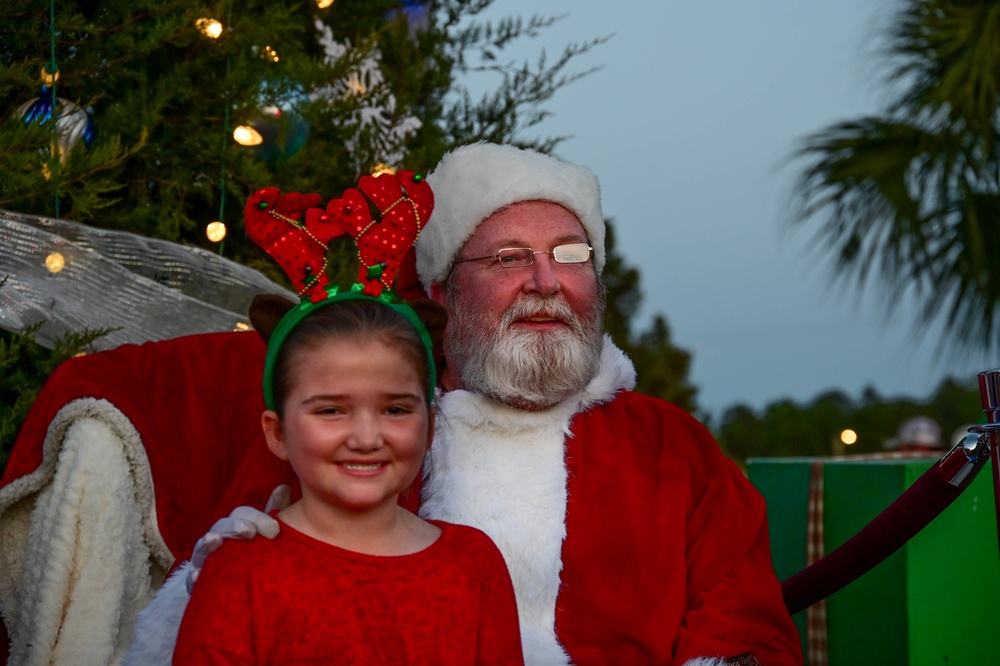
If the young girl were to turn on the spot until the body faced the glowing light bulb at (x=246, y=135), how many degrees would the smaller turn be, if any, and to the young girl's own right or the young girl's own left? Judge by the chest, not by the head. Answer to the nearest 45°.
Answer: approximately 180°

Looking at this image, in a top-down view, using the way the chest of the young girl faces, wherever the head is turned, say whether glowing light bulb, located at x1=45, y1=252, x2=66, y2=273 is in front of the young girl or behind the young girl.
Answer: behind

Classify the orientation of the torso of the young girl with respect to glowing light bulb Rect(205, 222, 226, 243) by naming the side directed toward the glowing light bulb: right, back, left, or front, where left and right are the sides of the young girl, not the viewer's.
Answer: back

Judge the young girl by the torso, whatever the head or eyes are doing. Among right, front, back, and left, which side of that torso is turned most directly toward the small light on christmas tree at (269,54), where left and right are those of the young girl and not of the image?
back

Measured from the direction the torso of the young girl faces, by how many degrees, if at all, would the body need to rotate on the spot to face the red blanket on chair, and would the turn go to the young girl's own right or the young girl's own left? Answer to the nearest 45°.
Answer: approximately 135° to the young girl's own right

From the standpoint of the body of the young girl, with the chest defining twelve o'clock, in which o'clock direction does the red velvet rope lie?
The red velvet rope is roughly at 8 o'clock from the young girl.

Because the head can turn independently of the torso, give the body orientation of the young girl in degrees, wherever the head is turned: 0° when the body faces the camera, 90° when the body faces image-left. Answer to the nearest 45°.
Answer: approximately 0°
